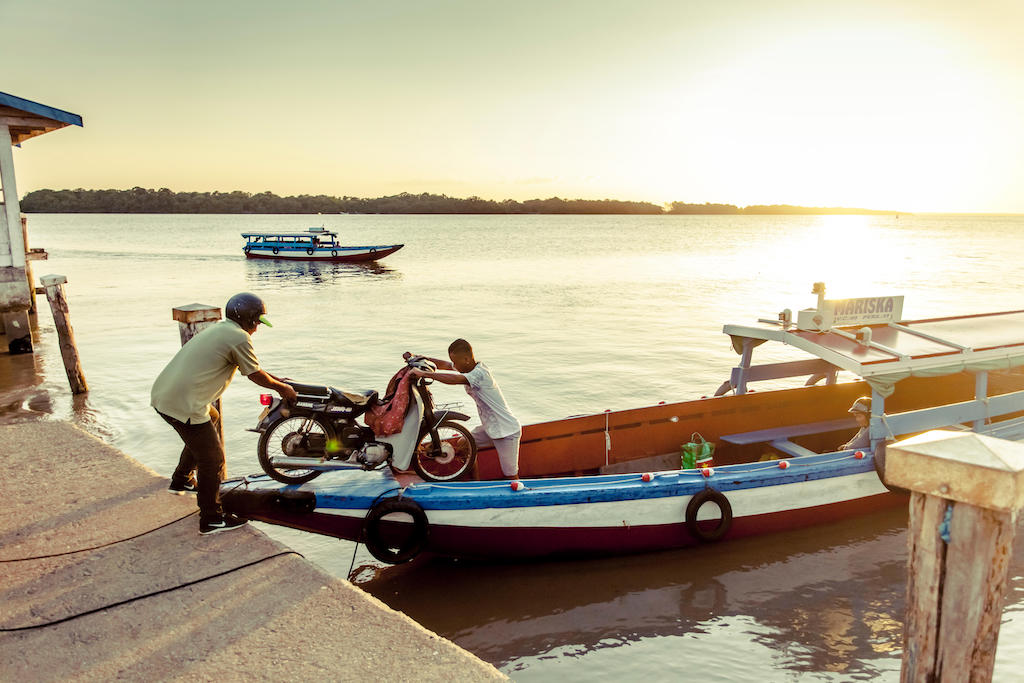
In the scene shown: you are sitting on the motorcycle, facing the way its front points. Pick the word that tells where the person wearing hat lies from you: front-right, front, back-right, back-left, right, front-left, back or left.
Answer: front

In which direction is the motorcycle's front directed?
to the viewer's right

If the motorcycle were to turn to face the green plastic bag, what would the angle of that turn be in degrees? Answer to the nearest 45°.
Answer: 0° — it already faces it

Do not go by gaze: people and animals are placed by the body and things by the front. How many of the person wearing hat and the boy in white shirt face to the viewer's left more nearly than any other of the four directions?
2

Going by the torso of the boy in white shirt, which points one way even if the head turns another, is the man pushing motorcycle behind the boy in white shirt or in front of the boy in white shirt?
in front

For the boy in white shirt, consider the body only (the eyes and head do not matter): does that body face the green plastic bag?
no

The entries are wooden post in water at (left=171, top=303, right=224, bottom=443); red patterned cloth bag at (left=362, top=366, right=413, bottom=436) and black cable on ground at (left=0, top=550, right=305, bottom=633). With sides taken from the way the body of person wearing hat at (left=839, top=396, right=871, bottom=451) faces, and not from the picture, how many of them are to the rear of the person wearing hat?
0

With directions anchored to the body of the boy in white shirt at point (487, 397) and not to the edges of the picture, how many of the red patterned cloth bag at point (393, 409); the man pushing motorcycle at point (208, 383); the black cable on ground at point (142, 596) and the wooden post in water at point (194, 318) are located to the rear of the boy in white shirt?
0

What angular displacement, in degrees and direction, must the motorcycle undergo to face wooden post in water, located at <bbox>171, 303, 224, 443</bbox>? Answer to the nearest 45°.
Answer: approximately 135° to its left

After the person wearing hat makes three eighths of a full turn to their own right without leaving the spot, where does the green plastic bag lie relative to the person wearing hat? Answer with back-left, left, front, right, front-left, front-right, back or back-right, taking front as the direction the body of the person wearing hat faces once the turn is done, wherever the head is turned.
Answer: back-left

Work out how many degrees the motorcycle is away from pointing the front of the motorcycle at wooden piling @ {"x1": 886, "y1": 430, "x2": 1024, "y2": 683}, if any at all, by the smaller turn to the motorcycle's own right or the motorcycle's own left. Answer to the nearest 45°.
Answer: approximately 45° to the motorcycle's own right

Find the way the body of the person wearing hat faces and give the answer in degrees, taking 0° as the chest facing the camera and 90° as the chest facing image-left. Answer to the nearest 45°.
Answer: approximately 90°

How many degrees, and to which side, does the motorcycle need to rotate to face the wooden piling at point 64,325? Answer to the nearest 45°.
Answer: approximately 135° to its left

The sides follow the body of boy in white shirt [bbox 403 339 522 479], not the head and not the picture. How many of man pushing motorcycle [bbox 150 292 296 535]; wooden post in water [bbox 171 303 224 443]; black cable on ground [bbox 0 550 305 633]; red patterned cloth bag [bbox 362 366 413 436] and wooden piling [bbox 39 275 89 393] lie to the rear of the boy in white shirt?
0

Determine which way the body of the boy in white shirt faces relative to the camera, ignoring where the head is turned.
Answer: to the viewer's left
